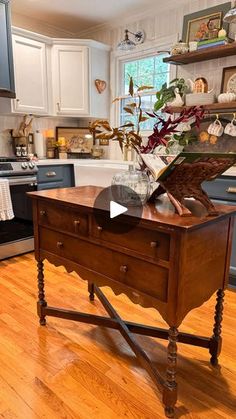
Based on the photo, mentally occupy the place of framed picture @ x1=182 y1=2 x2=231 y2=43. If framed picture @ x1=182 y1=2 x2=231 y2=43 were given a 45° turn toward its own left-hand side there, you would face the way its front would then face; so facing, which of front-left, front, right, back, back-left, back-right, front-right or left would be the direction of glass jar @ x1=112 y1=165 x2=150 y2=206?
front

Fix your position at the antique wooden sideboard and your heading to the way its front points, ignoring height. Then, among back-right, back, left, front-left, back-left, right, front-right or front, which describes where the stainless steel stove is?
right

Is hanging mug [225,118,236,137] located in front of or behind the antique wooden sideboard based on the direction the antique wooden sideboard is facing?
behind

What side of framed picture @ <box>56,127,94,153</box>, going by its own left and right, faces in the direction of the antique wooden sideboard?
front

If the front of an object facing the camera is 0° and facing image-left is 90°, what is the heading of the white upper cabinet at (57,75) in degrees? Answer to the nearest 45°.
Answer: approximately 315°

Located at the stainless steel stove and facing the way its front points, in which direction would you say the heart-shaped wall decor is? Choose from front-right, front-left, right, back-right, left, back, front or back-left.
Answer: left

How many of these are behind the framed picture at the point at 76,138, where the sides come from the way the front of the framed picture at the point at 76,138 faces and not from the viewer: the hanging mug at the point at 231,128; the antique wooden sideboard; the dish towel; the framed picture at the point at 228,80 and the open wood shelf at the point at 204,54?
0

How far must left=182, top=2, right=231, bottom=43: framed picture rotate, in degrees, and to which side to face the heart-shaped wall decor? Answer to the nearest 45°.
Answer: approximately 90° to its right

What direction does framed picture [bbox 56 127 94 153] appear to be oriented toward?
toward the camera

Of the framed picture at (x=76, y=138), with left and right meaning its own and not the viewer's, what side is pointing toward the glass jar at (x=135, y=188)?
front

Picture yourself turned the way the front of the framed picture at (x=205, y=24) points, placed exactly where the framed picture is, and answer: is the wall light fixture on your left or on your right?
on your right

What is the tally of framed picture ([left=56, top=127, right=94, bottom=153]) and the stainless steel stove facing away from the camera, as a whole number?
0

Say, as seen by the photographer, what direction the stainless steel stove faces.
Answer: facing the viewer and to the right of the viewer

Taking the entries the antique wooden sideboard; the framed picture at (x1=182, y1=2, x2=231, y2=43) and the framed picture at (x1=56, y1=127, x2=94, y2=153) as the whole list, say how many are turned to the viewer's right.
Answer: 0

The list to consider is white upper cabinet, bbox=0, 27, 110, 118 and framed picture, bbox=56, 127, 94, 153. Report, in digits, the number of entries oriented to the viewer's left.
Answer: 0
